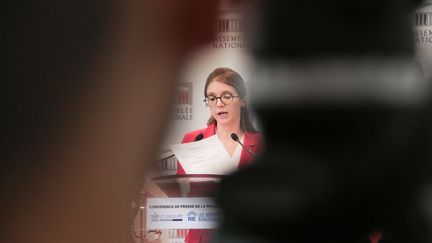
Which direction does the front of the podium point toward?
toward the camera

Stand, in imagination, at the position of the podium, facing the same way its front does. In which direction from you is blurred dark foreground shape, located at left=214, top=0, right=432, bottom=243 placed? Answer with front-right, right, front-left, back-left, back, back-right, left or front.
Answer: front-left
